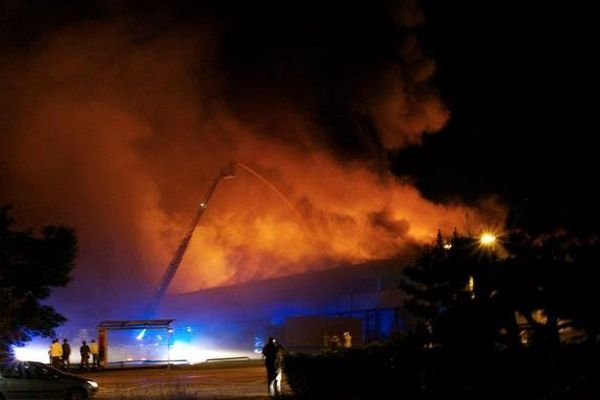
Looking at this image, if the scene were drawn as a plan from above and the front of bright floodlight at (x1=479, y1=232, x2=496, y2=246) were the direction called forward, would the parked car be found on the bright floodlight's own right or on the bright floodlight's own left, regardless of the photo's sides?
on the bright floodlight's own right

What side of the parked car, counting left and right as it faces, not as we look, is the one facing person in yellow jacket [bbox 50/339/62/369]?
left

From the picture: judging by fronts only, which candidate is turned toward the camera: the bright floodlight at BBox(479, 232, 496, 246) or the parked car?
the bright floodlight

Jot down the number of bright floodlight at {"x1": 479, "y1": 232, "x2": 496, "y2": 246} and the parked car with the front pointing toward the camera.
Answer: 1

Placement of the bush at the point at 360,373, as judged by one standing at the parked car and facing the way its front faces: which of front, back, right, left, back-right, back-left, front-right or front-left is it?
front-right

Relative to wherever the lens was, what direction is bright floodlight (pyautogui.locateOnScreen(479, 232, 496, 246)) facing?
facing the viewer

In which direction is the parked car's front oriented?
to the viewer's right
